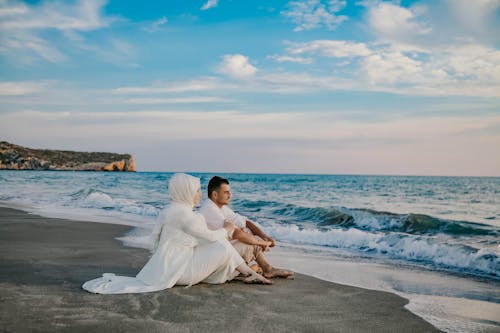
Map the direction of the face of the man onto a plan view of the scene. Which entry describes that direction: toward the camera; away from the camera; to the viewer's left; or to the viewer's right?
to the viewer's right

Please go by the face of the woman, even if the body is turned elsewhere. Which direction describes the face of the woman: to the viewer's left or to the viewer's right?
to the viewer's right

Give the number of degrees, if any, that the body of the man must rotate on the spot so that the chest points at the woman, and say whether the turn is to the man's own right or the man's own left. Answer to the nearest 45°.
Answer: approximately 135° to the man's own right

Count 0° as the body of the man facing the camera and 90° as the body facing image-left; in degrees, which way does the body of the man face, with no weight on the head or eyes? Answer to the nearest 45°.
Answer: approximately 270°
